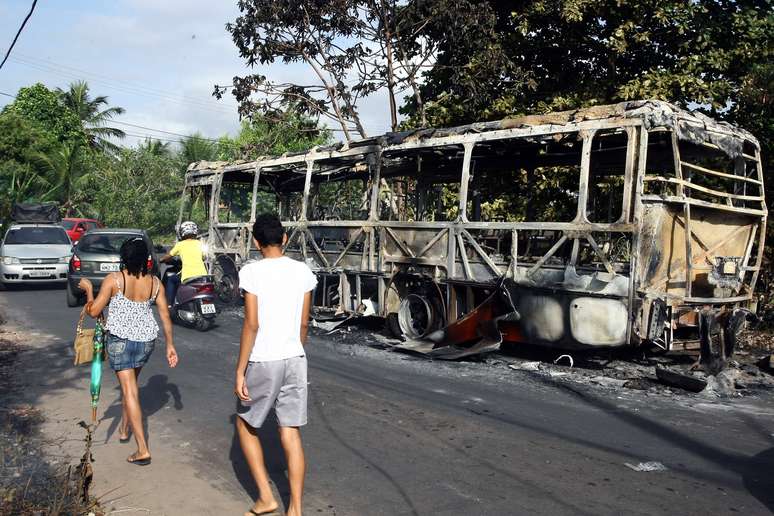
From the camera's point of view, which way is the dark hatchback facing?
away from the camera

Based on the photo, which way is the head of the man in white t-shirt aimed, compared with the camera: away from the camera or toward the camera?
away from the camera

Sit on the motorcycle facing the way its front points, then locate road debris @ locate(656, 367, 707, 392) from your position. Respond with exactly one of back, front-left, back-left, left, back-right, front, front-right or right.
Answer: back

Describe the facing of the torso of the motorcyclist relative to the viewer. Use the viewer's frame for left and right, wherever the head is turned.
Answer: facing away from the viewer and to the left of the viewer

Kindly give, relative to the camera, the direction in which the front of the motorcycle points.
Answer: facing away from the viewer and to the left of the viewer

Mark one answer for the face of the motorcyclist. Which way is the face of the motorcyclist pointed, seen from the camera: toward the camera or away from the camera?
away from the camera

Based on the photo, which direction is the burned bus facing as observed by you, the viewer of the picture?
facing away from the viewer and to the left of the viewer

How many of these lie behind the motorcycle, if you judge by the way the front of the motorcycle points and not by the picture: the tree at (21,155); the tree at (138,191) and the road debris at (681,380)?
1

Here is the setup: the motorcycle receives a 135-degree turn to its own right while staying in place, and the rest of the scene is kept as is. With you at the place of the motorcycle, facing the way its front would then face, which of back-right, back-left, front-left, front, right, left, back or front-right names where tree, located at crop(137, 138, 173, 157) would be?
left

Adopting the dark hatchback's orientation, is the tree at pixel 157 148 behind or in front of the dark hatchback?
in front

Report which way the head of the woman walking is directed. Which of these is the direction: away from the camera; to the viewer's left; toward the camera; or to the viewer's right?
away from the camera

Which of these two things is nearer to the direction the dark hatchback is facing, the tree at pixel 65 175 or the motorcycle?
the tree

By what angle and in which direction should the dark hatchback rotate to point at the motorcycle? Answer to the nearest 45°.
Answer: approximately 135° to its right
